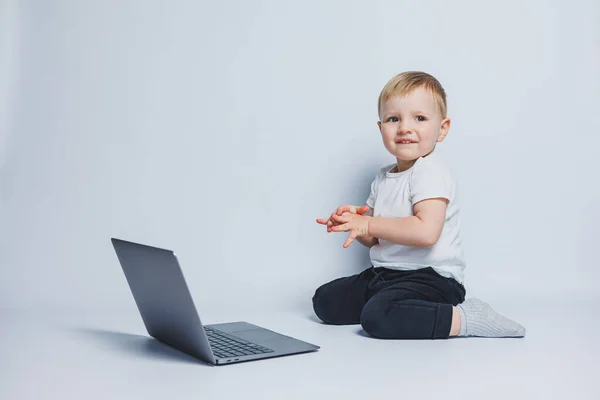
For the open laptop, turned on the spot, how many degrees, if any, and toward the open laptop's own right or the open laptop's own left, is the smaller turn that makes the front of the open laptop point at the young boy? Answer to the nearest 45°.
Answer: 0° — it already faces them

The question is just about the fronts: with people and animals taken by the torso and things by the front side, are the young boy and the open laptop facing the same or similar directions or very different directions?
very different directions
